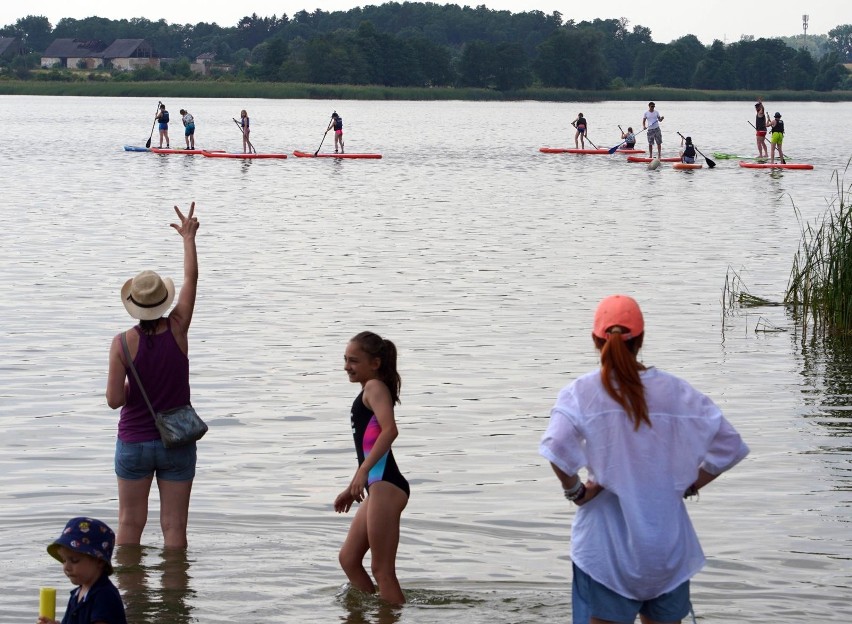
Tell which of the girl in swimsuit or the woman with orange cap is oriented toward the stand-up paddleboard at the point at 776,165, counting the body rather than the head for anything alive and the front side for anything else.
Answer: the woman with orange cap

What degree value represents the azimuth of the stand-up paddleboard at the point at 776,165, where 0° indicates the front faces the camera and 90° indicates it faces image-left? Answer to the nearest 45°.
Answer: approximately 90°

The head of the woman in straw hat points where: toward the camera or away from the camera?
away from the camera

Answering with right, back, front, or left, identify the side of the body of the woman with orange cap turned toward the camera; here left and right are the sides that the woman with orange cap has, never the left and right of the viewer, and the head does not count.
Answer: back

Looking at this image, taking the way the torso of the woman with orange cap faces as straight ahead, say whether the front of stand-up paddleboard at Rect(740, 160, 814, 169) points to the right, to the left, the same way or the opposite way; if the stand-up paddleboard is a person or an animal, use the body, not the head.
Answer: to the left

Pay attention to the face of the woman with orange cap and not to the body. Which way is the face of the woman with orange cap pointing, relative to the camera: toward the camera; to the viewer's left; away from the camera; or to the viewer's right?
away from the camera

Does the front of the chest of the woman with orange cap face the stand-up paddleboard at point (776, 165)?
yes

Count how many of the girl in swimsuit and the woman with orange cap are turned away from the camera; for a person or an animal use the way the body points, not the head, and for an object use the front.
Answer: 1

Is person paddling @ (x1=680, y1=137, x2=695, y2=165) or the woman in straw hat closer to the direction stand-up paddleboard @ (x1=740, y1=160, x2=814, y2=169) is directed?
the person paddling

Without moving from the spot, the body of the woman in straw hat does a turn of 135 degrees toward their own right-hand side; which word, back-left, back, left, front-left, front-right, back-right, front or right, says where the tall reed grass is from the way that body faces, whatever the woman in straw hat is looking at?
left

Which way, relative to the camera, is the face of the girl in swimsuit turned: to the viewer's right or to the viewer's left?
to the viewer's left

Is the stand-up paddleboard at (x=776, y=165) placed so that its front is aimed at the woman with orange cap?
no

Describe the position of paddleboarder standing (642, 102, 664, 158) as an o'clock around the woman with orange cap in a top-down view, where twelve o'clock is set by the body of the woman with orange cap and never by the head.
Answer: The paddleboarder standing is roughly at 12 o'clock from the woman with orange cap.
